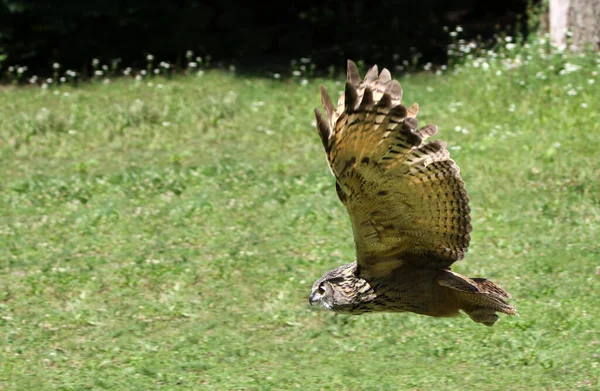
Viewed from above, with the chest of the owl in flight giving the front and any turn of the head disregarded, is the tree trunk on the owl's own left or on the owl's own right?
on the owl's own right

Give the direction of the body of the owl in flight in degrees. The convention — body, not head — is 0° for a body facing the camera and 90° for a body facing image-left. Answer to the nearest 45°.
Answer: approximately 90°
